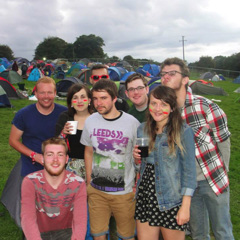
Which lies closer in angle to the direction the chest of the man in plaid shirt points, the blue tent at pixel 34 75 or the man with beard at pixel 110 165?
the man with beard

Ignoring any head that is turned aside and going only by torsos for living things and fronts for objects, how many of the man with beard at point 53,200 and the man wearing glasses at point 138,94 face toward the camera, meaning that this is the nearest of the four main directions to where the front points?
2

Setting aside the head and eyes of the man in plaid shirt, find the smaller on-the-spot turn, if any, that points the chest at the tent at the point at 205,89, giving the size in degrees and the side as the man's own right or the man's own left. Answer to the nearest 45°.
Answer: approximately 135° to the man's own right

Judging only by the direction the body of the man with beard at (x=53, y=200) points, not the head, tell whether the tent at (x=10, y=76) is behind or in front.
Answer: behind

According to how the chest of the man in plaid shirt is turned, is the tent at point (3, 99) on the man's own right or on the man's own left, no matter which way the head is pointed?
on the man's own right

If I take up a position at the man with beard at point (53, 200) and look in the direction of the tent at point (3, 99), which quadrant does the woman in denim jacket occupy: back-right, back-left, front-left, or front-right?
back-right

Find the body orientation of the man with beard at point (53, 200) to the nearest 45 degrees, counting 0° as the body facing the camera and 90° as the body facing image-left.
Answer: approximately 0°

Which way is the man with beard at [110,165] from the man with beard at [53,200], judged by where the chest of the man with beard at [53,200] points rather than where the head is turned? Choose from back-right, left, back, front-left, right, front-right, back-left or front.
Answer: left

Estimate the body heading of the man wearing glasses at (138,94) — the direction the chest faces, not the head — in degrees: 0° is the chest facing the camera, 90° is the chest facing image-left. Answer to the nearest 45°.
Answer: approximately 0°

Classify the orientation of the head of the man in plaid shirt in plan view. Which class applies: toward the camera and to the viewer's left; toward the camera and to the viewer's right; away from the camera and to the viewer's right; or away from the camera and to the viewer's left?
toward the camera and to the viewer's left

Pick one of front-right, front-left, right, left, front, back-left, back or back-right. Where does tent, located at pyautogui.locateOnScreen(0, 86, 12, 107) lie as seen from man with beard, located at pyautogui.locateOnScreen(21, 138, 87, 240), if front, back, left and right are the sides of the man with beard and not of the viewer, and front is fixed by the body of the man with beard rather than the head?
back

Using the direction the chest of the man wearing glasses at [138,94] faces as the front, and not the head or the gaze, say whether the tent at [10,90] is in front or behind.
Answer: behind

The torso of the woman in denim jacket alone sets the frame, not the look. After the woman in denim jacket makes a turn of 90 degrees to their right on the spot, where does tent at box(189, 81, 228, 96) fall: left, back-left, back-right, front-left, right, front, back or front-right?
front-right
